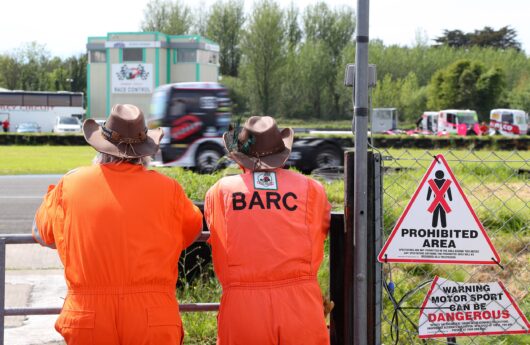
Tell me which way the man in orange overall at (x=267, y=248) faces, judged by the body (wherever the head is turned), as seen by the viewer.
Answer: away from the camera

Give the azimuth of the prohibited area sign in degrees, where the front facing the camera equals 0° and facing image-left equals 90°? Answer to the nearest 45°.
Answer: approximately 0°

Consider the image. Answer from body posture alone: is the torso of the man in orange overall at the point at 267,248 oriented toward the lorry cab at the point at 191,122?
yes

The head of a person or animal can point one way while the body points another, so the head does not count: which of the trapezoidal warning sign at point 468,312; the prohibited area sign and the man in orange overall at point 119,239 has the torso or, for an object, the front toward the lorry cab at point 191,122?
the man in orange overall

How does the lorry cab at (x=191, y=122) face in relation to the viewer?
to the viewer's left

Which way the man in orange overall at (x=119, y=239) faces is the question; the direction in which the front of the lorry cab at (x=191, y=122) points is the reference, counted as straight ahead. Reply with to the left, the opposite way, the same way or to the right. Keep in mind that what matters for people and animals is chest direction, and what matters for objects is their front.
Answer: to the right

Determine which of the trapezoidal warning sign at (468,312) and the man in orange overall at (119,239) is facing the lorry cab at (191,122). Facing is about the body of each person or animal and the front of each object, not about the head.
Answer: the man in orange overall

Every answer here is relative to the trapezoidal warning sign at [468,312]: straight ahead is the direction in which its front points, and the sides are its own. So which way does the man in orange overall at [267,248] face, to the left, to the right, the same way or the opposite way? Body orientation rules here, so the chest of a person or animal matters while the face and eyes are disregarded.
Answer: the opposite way

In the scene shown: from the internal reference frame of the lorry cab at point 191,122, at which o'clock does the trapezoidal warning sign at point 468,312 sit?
The trapezoidal warning sign is roughly at 9 o'clock from the lorry cab.

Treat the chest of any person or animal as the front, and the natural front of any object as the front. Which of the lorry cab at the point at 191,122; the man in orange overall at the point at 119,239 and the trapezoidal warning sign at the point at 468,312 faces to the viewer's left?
the lorry cab

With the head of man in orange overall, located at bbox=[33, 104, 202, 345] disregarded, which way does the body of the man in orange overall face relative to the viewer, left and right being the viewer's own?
facing away from the viewer

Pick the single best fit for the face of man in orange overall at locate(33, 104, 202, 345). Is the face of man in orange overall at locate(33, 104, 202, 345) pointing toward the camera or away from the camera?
away from the camera
